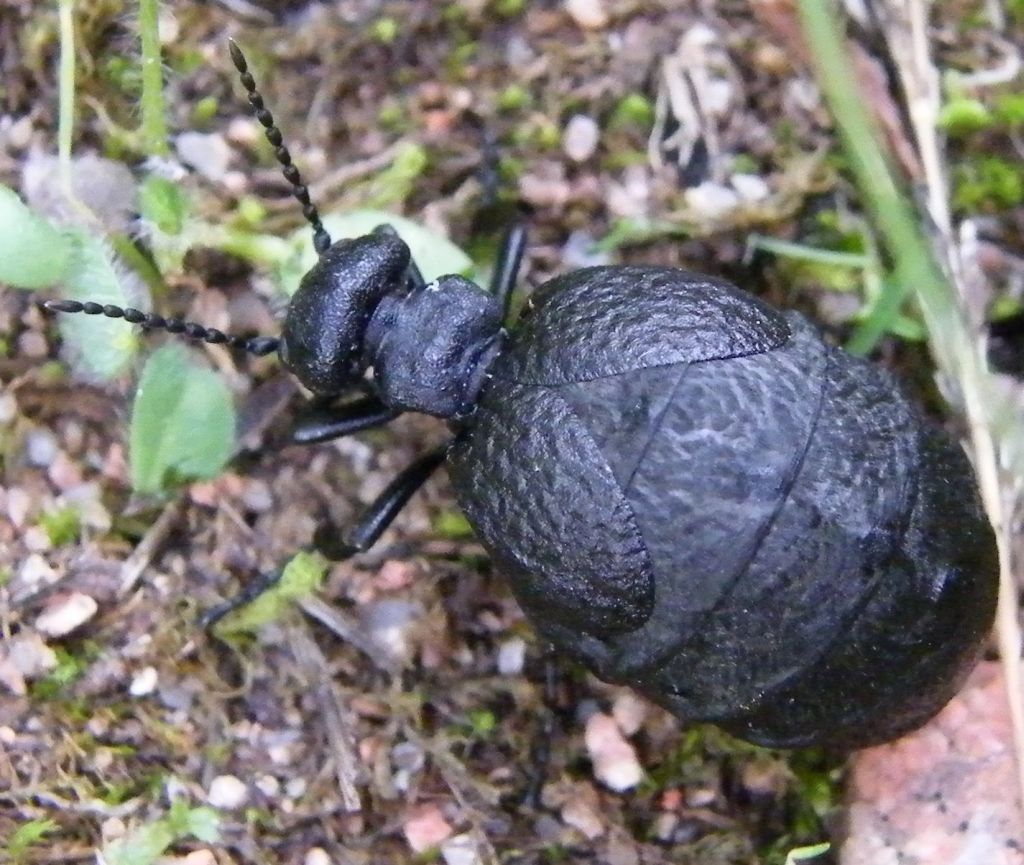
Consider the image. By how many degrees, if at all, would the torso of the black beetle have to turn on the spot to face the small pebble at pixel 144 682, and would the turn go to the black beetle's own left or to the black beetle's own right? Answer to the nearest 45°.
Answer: approximately 45° to the black beetle's own left

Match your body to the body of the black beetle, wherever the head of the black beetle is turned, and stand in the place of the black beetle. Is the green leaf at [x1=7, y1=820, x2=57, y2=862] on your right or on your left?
on your left

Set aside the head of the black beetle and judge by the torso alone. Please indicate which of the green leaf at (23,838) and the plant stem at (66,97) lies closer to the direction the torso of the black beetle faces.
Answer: the plant stem

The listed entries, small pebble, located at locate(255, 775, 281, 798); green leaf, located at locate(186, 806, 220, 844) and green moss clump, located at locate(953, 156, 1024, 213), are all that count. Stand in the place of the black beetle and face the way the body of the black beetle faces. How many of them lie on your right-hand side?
1

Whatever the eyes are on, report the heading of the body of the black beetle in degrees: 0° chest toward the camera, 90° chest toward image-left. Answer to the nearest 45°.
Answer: approximately 135°

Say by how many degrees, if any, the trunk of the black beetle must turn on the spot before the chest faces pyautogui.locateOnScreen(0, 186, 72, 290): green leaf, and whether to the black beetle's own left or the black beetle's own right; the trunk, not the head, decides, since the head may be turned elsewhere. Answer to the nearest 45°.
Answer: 0° — it already faces it

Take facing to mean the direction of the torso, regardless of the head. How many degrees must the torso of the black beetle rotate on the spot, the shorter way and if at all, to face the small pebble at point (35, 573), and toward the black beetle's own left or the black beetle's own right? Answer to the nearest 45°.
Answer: approximately 45° to the black beetle's own left

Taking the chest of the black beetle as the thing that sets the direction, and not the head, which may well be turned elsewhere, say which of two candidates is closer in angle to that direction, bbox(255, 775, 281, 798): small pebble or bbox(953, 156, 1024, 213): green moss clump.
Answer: the small pebble
